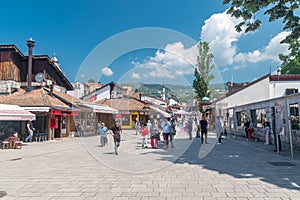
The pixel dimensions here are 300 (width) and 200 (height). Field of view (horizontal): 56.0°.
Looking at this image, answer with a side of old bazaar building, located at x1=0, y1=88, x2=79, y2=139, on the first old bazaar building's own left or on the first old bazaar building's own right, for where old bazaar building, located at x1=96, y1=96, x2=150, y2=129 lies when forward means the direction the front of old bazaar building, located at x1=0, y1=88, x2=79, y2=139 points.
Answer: on the first old bazaar building's own left

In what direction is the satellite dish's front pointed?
toward the camera

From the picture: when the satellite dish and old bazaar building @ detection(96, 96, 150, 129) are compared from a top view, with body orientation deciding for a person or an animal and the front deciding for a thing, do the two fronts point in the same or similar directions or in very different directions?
same or similar directions

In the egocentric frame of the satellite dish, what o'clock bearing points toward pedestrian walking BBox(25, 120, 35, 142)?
The pedestrian walking is roughly at 12 o'clock from the satellite dish.

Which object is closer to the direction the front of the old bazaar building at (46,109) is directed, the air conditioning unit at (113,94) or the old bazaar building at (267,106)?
the old bazaar building

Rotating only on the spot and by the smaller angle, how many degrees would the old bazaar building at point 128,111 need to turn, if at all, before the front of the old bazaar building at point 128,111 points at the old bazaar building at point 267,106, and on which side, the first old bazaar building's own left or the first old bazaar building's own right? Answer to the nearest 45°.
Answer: approximately 45° to the first old bazaar building's own left
